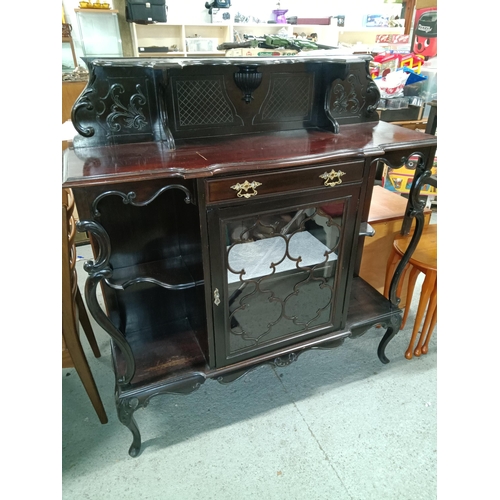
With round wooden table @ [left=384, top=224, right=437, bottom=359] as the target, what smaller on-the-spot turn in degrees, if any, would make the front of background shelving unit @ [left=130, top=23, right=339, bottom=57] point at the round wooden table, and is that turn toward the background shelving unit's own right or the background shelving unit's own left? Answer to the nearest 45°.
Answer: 0° — it already faces it

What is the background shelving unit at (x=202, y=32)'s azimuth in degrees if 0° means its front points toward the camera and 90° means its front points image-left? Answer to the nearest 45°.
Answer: approximately 0°

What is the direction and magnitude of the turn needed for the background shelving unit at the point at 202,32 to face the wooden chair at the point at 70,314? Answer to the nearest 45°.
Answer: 0° — it already faces it

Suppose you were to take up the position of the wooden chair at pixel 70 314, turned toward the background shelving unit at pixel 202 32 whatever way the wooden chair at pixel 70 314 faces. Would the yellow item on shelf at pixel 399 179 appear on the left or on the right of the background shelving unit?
right

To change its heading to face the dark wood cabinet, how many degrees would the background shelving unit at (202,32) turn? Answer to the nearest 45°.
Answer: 0° — it already faces it

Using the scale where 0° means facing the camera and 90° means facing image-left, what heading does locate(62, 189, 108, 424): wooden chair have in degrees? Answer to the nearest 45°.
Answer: approximately 90°

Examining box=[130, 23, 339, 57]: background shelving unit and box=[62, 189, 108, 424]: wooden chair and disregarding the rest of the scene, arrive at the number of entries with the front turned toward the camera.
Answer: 1

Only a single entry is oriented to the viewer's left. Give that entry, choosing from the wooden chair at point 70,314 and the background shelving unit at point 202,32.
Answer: the wooden chair
